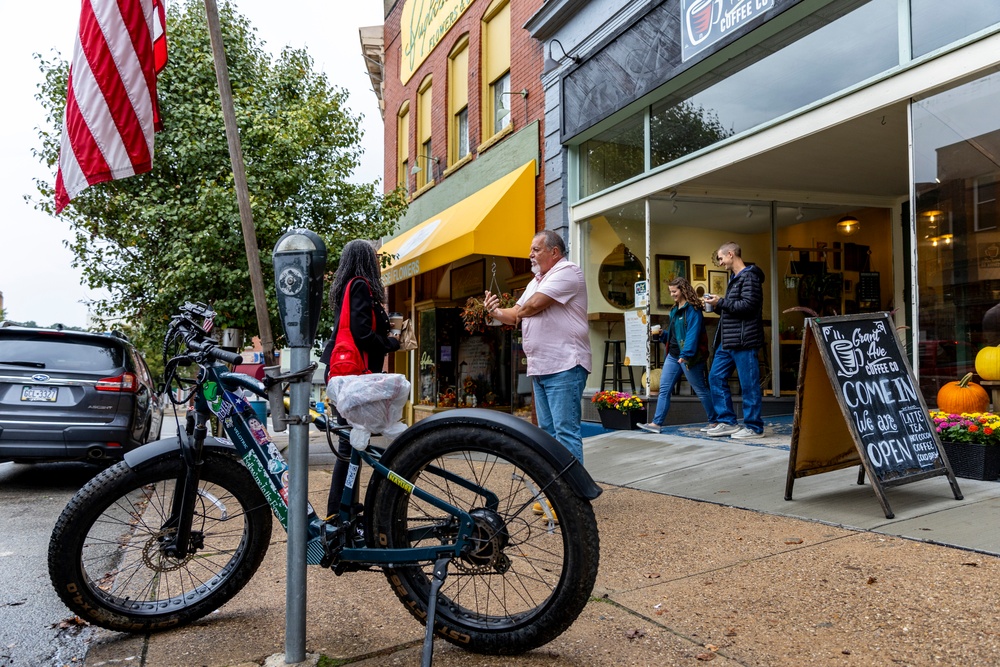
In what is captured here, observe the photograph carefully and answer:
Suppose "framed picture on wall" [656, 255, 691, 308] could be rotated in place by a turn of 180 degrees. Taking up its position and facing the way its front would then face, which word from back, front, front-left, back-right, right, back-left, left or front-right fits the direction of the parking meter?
back-left

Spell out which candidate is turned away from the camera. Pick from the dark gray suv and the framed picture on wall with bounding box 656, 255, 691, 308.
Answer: the dark gray suv

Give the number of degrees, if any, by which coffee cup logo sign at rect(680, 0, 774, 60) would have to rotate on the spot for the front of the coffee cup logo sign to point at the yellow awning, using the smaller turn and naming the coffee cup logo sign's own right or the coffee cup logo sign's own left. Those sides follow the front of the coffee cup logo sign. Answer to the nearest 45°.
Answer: approximately 90° to the coffee cup logo sign's own right

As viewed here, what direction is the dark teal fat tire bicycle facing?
to the viewer's left

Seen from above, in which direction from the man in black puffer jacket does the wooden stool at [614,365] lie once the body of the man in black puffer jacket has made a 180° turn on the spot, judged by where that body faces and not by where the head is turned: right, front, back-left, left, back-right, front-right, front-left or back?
back-left

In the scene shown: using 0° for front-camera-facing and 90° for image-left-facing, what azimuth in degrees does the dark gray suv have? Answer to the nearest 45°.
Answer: approximately 180°

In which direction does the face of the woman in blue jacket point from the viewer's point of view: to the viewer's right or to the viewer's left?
to the viewer's left

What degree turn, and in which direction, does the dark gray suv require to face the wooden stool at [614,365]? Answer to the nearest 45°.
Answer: approximately 90° to its right

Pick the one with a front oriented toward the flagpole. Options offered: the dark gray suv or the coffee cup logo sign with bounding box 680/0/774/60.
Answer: the coffee cup logo sign
